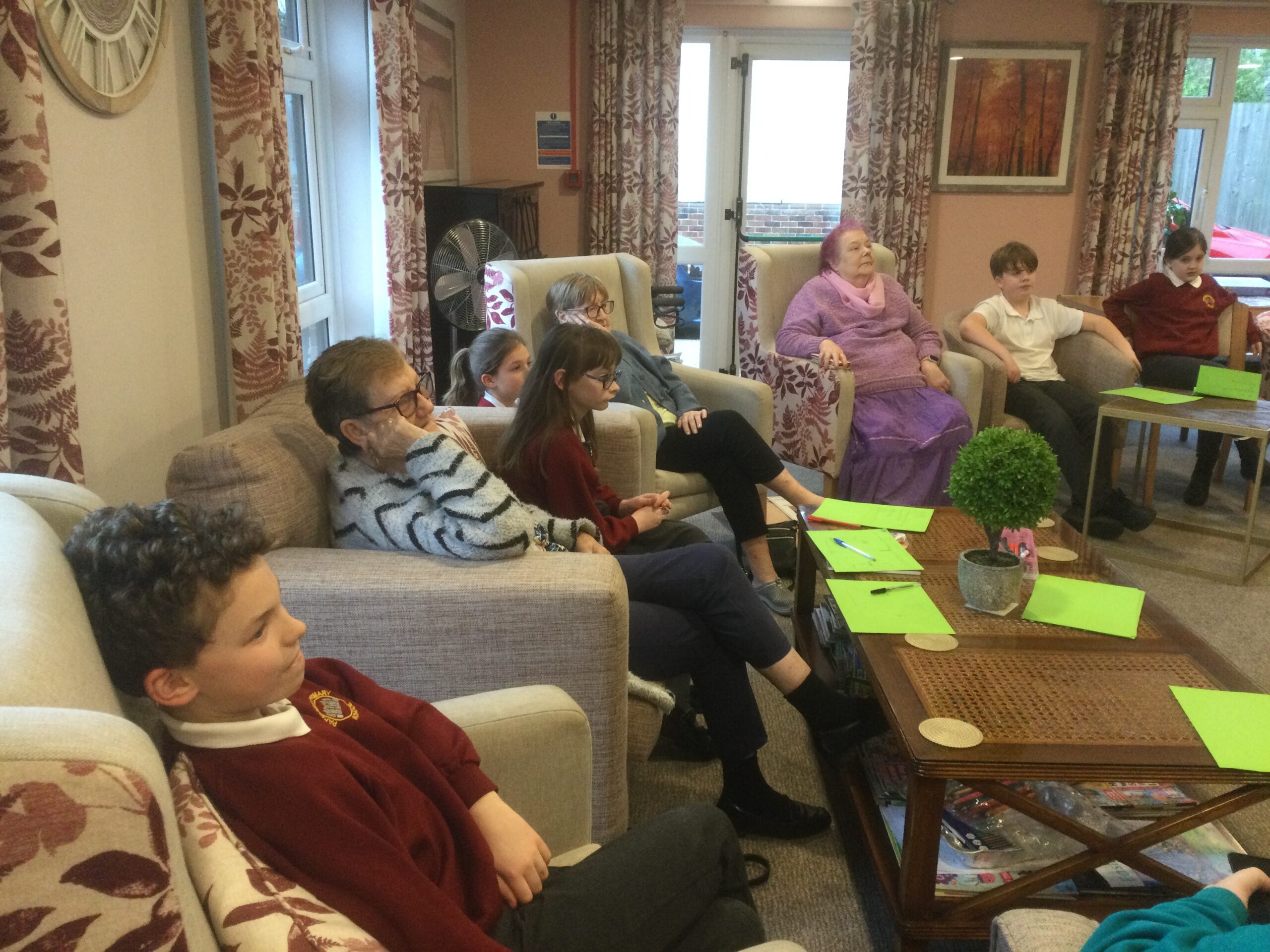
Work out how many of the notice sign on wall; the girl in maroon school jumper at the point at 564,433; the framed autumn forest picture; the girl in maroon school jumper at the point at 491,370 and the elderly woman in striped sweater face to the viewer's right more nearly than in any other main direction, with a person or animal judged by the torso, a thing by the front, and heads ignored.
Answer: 3

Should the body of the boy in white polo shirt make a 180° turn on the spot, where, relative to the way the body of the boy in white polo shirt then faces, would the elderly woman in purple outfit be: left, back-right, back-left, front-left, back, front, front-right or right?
left

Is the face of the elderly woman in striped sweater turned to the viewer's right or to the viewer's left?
to the viewer's right

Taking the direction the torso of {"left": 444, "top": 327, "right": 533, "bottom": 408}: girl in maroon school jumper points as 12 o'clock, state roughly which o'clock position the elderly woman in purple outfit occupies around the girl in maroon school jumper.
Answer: The elderly woman in purple outfit is roughly at 11 o'clock from the girl in maroon school jumper.

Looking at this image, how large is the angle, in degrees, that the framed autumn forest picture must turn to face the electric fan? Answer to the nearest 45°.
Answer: approximately 45° to its right

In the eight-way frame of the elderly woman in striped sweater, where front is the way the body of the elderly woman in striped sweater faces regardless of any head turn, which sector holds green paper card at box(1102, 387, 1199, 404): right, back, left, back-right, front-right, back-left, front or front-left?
front-left

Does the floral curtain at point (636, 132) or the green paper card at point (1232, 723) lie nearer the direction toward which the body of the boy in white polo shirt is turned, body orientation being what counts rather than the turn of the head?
the green paper card

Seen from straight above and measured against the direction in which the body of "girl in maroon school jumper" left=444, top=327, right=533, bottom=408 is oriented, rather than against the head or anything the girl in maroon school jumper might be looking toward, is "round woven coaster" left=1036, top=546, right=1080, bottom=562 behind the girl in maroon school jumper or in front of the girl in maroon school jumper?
in front

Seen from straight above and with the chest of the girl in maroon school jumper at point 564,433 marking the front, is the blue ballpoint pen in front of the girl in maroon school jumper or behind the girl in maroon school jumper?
in front

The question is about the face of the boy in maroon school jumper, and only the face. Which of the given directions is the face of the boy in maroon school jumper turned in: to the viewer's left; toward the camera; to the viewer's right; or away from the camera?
to the viewer's right

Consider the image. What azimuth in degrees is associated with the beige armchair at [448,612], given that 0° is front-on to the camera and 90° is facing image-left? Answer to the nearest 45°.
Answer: approximately 270°

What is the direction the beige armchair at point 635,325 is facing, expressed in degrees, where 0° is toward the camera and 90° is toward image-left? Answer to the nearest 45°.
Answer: approximately 315°

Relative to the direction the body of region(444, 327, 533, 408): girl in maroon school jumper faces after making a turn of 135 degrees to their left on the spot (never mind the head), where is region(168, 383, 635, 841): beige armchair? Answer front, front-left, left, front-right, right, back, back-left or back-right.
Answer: back-left

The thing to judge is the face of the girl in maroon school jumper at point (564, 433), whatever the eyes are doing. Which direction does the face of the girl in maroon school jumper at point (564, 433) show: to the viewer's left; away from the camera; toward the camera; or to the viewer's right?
to the viewer's right

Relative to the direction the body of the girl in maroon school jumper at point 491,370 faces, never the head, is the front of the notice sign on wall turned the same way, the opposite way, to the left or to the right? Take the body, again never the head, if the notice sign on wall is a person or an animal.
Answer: to the right
